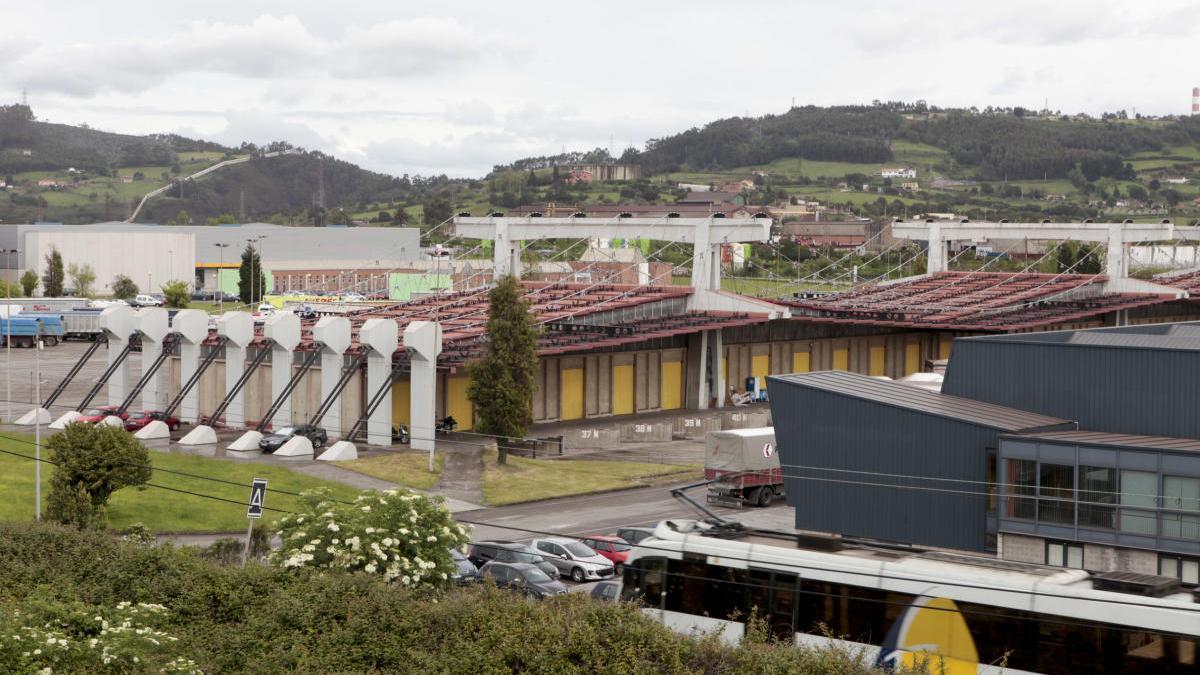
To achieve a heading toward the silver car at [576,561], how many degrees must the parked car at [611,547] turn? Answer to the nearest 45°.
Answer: approximately 90° to its right

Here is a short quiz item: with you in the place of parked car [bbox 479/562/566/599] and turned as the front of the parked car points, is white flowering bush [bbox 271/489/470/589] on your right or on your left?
on your right

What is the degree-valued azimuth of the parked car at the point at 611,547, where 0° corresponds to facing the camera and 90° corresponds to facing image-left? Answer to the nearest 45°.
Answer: approximately 315°

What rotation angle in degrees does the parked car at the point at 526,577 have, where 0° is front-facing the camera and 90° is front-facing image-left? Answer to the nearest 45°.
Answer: approximately 315°

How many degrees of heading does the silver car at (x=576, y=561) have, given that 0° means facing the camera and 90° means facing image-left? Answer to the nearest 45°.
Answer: approximately 315°

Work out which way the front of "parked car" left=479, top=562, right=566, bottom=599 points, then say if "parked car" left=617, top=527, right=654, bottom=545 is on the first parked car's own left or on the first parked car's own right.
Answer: on the first parked car's own left
